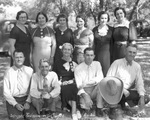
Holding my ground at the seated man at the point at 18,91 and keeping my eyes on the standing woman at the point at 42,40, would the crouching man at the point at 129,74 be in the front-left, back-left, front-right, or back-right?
front-right

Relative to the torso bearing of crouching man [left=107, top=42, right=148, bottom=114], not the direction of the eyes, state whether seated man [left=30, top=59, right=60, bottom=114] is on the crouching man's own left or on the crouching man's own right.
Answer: on the crouching man's own right

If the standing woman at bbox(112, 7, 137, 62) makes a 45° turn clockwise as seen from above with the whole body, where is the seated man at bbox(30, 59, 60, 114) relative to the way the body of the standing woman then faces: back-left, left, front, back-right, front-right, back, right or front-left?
front-left

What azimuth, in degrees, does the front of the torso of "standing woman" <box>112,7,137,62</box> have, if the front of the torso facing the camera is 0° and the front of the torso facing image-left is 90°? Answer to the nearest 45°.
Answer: approximately 45°

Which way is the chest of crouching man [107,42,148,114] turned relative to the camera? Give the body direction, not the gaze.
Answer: toward the camera

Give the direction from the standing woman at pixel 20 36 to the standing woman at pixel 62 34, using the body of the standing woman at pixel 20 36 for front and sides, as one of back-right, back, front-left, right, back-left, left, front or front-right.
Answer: front-left

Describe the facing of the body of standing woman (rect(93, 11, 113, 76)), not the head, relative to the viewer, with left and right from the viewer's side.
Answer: facing the viewer

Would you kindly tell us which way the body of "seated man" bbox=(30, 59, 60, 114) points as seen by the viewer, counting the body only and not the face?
toward the camera

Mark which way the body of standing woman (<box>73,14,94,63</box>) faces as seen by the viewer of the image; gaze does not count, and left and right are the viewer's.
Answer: facing the viewer and to the left of the viewer

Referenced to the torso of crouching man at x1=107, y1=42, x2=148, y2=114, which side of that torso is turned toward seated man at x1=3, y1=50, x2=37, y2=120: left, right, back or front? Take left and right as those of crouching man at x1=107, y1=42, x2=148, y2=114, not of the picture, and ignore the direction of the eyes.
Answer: right

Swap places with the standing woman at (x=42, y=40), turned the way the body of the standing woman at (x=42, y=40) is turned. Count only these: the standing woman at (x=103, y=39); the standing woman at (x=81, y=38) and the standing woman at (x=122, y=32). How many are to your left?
3

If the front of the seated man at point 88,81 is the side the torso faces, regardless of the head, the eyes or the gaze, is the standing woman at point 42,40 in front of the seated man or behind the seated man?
behind

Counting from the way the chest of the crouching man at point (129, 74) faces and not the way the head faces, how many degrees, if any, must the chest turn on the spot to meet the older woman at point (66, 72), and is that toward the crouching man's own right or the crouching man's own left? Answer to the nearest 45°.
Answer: approximately 90° to the crouching man's own right

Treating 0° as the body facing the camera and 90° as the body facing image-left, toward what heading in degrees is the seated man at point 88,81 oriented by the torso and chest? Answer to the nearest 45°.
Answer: approximately 0°
